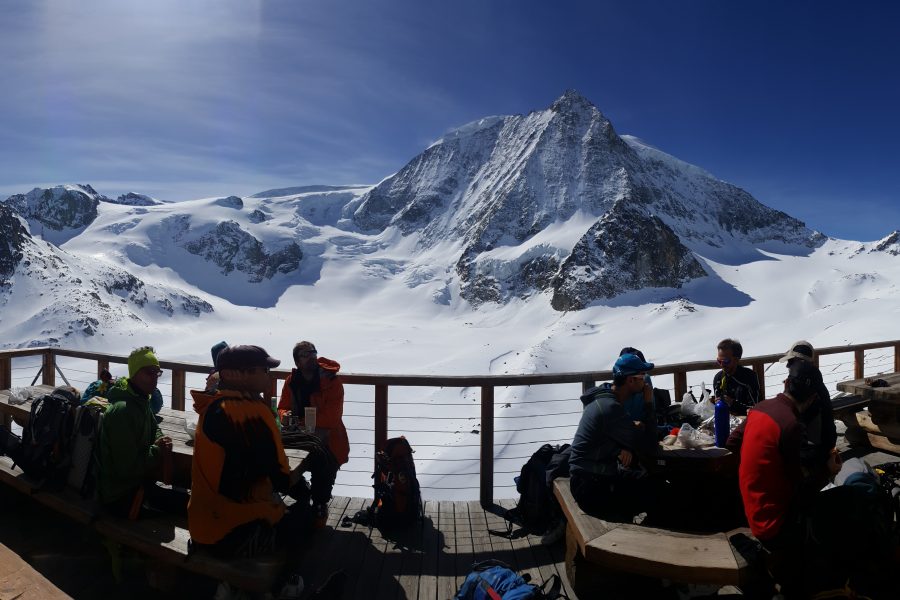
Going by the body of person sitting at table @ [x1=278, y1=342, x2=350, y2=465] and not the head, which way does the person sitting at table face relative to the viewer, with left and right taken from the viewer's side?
facing the viewer and to the left of the viewer

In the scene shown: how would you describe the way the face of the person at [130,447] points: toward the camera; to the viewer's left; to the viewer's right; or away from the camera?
to the viewer's right

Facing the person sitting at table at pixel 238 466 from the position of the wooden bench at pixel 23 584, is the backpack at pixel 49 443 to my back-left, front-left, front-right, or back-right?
front-left

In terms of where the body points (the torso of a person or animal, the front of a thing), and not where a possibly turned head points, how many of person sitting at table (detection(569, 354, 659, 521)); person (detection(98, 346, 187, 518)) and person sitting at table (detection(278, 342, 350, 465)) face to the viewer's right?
2

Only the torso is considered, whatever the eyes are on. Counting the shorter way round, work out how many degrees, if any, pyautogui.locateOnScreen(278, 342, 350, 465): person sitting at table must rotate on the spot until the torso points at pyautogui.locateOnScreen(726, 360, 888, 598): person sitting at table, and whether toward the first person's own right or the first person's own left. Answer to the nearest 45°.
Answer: approximately 90° to the first person's own left

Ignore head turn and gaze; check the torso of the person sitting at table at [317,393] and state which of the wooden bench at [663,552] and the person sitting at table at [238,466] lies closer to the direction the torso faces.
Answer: the person sitting at table

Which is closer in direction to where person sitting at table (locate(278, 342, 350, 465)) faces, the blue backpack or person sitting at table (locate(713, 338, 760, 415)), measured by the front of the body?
the blue backpack

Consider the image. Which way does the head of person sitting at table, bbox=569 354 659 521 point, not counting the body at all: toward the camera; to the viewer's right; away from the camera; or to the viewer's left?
to the viewer's right

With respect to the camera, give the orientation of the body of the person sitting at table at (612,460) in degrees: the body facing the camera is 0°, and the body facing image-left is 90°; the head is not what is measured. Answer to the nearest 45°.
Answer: approximately 270°

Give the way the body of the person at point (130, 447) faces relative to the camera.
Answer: to the viewer's right

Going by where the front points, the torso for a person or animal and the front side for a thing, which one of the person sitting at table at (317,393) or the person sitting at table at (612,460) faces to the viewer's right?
the person sitting at table at (612,460)

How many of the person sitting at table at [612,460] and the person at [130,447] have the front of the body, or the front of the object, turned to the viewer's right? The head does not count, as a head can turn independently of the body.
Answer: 2
